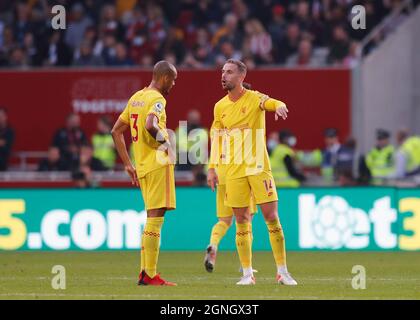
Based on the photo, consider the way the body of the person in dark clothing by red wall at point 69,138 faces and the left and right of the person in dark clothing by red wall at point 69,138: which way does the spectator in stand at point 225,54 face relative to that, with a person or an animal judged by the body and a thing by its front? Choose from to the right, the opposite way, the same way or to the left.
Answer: the same way

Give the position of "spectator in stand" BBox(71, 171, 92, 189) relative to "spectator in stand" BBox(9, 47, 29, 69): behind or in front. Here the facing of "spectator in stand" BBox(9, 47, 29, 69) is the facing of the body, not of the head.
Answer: in front

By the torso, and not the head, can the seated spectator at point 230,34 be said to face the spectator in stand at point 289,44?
no

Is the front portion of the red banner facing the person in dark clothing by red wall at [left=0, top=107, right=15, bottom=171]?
no

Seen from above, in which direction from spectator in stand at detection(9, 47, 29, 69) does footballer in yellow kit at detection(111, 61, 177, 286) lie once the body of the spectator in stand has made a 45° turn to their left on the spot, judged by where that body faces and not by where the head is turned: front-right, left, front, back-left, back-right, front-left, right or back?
front-right

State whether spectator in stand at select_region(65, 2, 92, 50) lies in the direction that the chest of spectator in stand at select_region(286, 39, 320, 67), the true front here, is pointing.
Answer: no

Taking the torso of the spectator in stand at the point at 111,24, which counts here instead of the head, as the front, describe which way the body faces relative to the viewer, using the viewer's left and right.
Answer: facing the viewer

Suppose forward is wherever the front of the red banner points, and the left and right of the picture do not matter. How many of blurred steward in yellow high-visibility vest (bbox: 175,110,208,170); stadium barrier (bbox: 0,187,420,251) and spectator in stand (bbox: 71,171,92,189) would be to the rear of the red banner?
0

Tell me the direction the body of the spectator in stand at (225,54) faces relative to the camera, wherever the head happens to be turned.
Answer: toward the camera

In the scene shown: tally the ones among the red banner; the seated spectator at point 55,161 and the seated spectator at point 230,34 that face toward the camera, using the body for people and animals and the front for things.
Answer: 3

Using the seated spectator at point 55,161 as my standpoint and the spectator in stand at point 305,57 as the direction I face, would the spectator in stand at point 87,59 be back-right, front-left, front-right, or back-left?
front-left

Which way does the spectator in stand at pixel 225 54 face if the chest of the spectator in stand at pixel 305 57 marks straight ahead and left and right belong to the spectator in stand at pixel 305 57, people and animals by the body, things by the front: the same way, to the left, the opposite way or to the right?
the same way

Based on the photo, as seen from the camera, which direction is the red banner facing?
toward the camera
